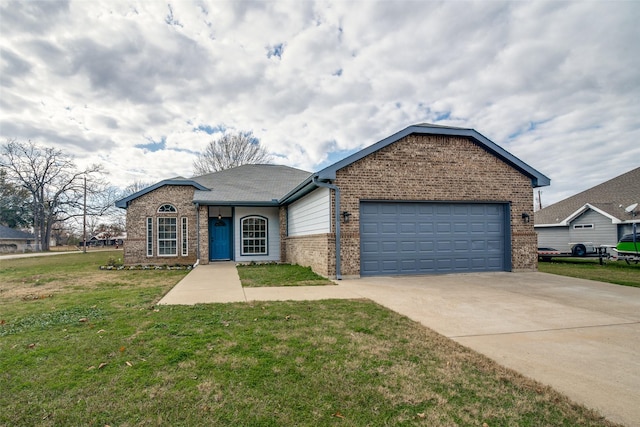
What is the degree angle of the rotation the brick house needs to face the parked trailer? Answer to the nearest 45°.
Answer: approximately 135° to its left

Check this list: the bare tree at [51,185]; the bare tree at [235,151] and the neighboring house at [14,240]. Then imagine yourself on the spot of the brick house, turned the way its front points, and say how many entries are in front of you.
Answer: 0

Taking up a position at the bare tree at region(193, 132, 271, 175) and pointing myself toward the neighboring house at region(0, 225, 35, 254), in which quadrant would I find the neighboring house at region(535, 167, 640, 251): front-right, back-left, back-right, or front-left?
back-left

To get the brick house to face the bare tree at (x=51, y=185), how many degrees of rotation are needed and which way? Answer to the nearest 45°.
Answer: approximately 135° to its right

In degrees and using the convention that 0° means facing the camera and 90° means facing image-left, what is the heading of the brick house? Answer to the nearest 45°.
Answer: approximately 0°

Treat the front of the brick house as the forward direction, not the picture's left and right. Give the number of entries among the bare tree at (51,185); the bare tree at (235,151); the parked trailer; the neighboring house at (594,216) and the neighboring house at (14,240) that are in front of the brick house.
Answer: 0

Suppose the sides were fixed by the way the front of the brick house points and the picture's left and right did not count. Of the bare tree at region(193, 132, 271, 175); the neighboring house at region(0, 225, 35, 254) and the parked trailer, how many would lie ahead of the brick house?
0

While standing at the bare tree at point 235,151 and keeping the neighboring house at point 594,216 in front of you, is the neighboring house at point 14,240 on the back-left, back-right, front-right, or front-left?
back-right

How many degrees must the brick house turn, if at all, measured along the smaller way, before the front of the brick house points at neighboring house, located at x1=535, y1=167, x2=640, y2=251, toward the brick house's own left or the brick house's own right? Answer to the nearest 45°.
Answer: approximately 135° to the brick house's own left

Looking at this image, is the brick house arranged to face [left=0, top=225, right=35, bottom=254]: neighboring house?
no

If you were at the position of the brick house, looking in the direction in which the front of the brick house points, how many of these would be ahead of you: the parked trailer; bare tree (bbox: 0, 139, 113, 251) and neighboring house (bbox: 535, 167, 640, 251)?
0

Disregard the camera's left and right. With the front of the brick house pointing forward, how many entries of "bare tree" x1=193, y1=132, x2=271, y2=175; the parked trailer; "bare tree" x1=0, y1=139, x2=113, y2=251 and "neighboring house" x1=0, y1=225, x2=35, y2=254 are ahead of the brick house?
0
